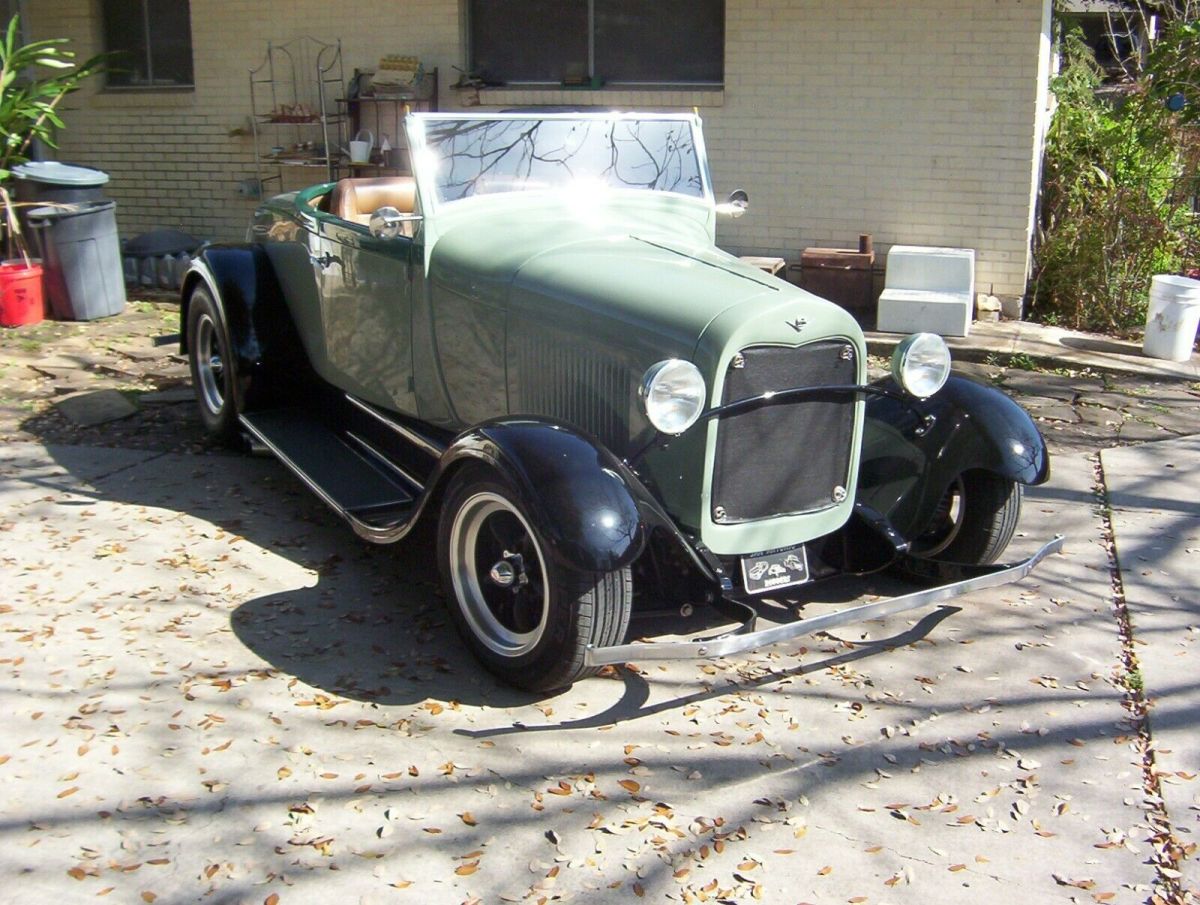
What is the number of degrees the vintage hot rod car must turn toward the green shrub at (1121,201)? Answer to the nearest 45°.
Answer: approximately 90° to its left

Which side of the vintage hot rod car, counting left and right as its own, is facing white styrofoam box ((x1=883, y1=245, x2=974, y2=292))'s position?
left

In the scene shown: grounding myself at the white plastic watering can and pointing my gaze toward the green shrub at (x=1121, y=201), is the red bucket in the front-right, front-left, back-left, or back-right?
back-right

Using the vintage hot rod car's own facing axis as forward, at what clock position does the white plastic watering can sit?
The white plastic watering can is roughly at 7 o'clock from the vintage hot rod car.

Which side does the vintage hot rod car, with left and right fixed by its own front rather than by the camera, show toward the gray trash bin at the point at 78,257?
back

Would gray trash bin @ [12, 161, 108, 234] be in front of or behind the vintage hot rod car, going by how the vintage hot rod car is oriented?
behind

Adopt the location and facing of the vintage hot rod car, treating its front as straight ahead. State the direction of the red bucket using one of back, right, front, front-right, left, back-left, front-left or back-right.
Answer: back

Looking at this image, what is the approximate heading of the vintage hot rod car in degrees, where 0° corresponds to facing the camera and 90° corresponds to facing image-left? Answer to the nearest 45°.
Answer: approximately 315°

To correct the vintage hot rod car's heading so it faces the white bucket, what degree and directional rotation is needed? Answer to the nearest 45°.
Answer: approximately 90° to its left

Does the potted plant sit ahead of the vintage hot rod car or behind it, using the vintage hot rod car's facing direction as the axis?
behind

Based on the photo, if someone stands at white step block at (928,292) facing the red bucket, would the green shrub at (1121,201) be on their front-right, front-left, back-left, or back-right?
back-right
